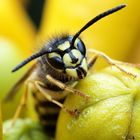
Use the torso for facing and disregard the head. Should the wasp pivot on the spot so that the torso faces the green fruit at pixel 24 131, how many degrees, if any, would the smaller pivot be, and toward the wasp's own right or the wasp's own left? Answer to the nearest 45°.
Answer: approximately 135° to the wasp's own right

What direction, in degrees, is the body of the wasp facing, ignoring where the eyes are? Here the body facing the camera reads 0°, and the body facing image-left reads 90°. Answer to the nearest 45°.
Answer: approximately 315°
